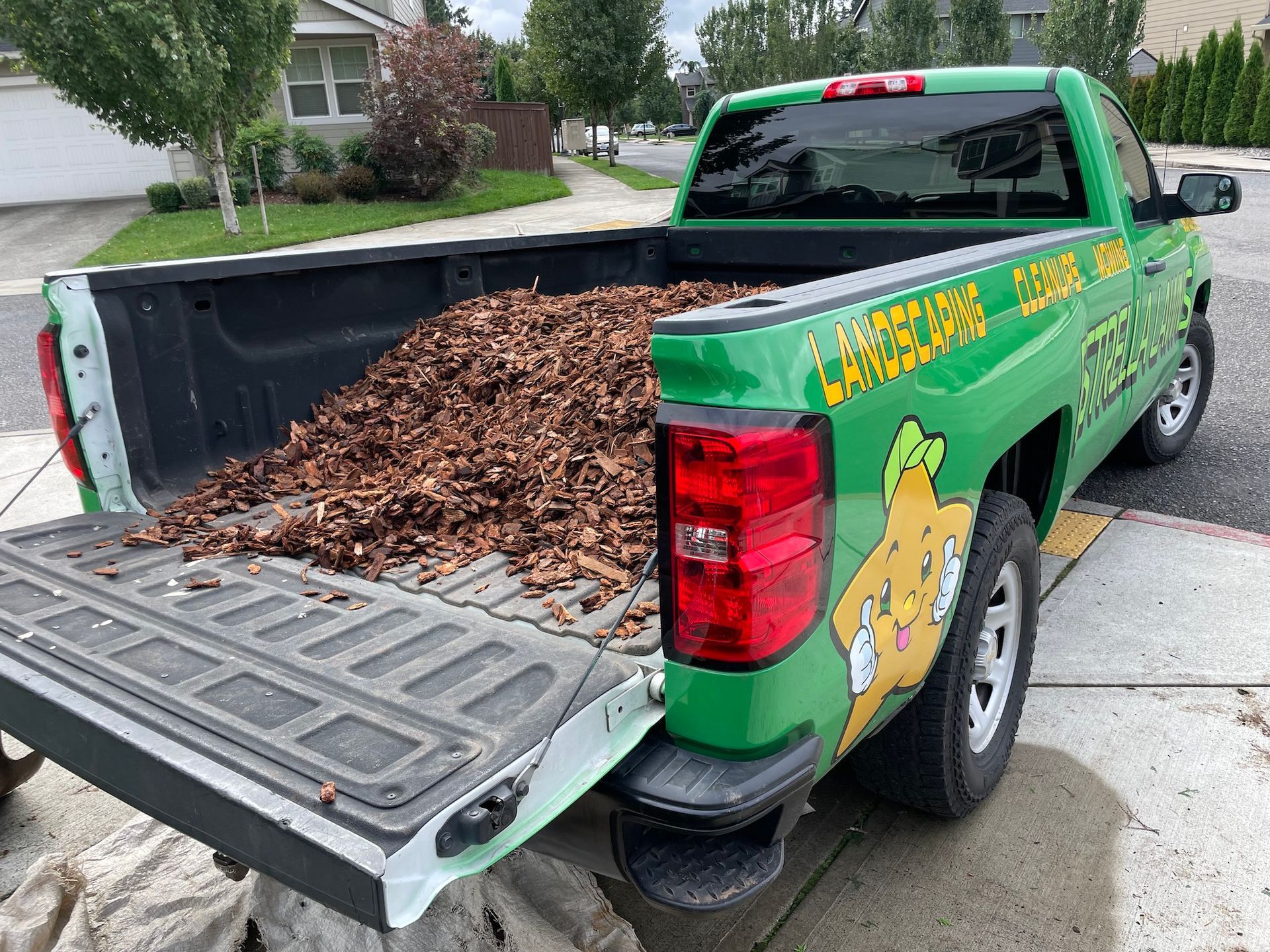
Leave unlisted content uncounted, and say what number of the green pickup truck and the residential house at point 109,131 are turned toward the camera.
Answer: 1

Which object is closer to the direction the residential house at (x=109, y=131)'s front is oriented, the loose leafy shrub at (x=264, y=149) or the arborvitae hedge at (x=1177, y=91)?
the loose leafy shrub

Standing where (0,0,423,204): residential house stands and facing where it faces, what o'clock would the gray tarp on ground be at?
The gray tarp on ground is roughly at 12 o'clock from the residential house.

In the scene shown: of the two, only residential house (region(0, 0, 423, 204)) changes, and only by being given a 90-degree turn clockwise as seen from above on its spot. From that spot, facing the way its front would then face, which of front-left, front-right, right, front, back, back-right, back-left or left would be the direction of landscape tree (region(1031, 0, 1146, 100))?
back

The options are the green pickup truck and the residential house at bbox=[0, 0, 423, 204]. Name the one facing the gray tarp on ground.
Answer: the residential house

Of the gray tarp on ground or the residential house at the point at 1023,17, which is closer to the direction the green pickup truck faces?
the residential house

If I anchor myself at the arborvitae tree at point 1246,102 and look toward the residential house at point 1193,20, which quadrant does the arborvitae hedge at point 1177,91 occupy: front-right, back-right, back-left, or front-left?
front-left

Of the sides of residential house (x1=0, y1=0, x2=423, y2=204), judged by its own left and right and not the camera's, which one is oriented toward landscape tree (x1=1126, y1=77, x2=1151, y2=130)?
left

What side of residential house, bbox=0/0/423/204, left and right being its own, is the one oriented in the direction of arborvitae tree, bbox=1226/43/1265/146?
left

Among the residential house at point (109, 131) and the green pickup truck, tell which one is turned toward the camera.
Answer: the residential house

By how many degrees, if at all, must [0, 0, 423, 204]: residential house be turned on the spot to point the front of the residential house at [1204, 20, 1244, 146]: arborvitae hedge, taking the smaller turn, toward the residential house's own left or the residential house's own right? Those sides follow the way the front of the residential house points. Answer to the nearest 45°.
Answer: approximately 90° to the residential house's own left

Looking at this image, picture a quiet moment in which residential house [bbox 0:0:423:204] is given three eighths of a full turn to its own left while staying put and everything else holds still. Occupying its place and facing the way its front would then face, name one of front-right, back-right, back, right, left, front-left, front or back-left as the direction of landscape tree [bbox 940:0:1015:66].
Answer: front-right

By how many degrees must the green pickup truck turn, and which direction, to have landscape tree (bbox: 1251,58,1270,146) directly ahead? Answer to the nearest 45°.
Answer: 0° — it already faces it

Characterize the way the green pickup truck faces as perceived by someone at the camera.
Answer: facing away from the viewer and to the right of the viewer

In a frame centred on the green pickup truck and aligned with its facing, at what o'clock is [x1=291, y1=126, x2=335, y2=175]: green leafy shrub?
The green leafy shrub is roughly at 10 o'clock from the green pickup truck.

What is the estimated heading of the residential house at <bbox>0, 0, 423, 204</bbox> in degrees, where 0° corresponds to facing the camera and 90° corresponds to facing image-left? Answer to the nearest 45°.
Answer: approximately 0°
